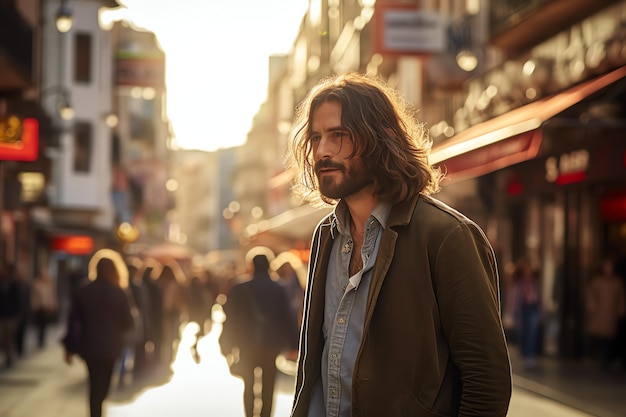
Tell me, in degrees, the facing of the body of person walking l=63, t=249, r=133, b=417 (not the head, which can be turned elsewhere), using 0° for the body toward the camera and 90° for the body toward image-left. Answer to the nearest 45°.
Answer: approximately 180°

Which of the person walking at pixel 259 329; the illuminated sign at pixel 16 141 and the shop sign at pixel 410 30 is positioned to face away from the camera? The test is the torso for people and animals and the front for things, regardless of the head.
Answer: the person walking

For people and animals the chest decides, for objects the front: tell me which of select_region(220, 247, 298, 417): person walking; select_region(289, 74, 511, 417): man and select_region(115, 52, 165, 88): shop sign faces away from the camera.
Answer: the person walking

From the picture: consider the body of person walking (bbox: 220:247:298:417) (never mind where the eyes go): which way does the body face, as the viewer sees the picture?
away from the camera

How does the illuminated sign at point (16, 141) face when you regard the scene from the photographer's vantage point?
facing the viewer

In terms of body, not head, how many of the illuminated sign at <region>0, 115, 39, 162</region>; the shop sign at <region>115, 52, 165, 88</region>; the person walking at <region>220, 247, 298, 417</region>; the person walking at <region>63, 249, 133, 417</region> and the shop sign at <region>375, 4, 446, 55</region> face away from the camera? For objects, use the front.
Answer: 2

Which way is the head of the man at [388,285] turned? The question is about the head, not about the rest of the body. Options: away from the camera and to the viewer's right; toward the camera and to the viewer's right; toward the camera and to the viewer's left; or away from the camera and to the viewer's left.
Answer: toward the camera and to the viewer's left

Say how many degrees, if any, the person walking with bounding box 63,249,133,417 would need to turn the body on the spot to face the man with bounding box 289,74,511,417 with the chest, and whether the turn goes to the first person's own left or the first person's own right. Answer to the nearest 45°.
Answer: approximately 180°

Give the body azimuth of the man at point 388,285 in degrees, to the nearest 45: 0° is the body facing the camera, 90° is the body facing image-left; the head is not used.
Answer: approximately 45°

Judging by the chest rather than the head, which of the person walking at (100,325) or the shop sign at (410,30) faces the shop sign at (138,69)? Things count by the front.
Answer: the person walking

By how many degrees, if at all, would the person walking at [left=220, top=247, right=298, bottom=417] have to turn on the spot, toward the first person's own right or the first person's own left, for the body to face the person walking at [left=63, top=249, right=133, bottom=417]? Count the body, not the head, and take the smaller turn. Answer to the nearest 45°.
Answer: approximately 90° to the first person's own left

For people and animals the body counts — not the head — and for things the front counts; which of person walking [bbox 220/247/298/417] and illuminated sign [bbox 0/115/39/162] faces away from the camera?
the person walking
